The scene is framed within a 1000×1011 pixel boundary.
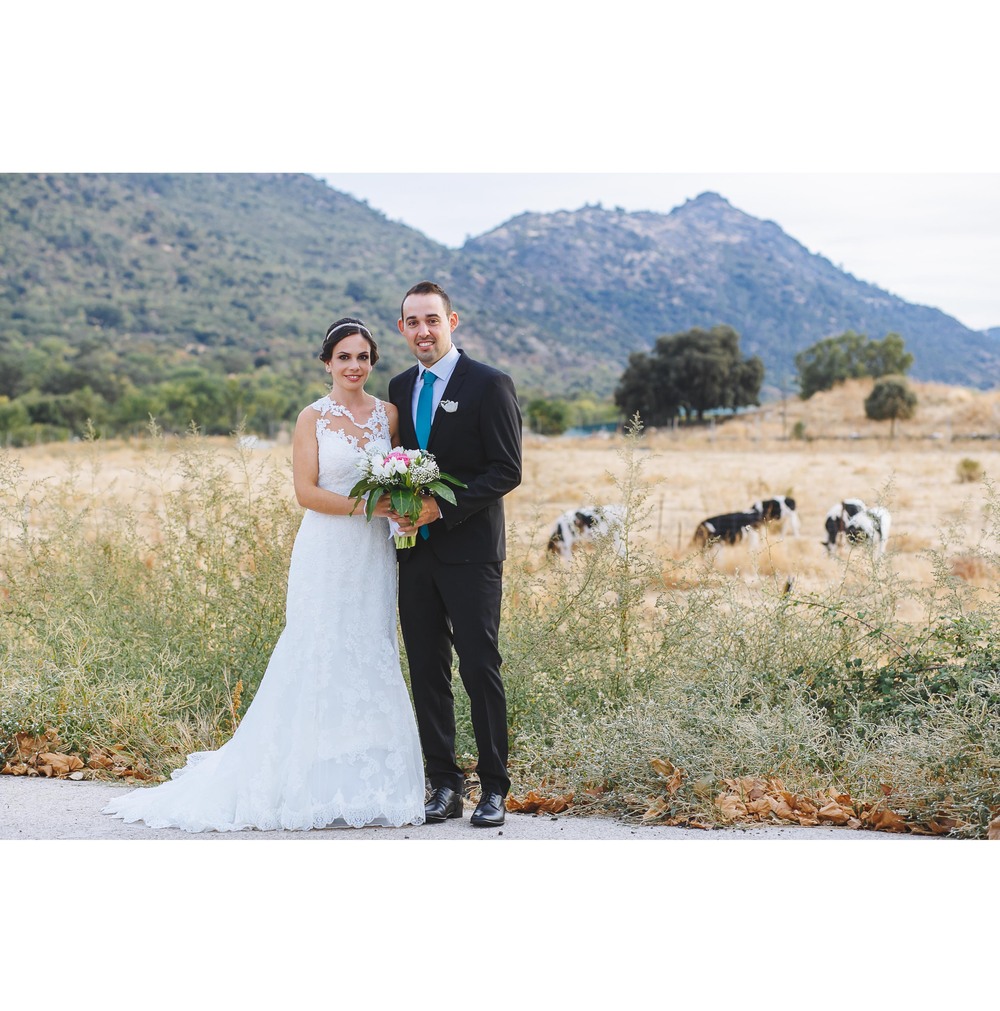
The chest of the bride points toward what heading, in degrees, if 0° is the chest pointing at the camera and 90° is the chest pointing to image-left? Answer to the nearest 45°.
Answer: approximately 315°

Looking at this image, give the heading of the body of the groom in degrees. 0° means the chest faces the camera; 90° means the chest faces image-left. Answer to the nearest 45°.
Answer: approximately 45°

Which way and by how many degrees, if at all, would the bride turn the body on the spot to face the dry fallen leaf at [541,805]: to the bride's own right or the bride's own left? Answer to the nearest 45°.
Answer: approximately 45° to the bride's own left

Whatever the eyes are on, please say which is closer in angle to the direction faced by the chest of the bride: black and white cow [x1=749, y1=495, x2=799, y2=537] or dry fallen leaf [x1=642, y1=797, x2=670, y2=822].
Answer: the dry fallen leaf

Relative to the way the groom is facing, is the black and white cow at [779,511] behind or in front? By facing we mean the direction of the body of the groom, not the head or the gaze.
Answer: behind

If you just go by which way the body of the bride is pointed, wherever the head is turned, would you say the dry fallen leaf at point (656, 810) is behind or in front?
in front
